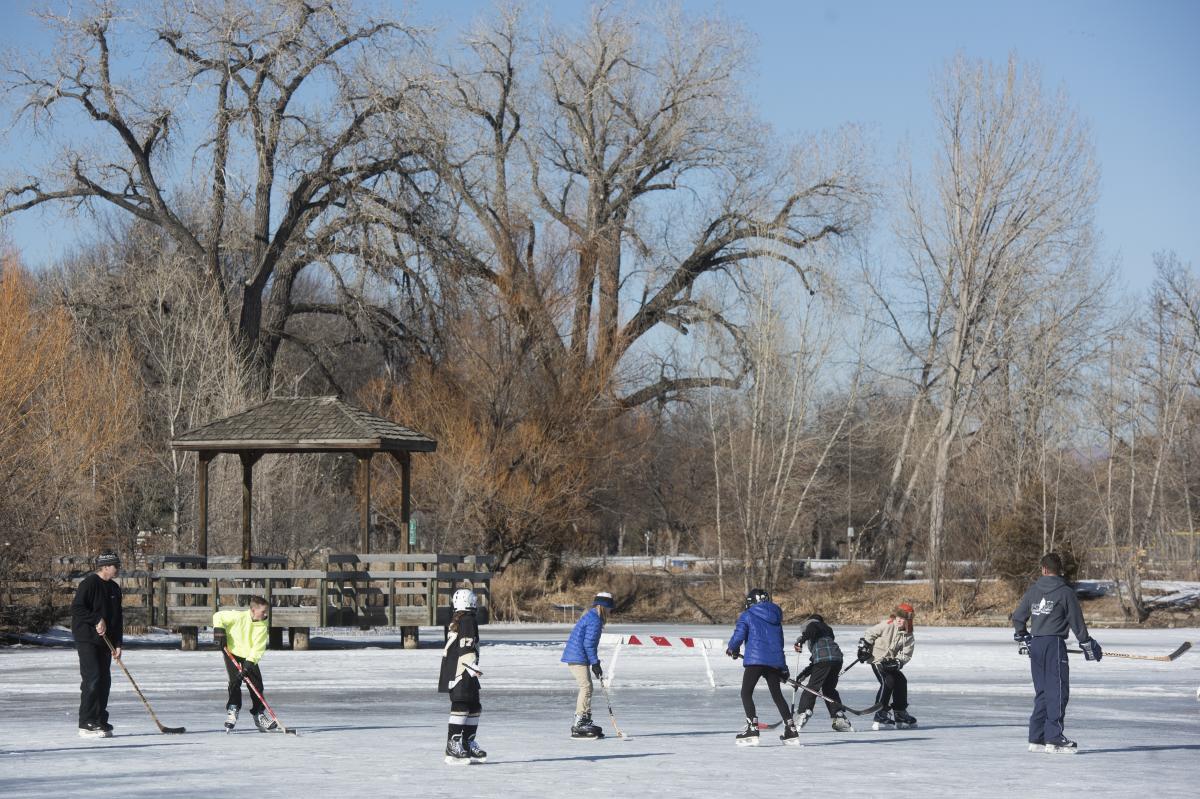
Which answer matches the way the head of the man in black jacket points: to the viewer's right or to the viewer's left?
to the viewer's right

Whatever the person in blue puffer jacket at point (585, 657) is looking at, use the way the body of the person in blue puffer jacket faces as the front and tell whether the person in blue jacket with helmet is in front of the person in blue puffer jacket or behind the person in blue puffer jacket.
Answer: in front

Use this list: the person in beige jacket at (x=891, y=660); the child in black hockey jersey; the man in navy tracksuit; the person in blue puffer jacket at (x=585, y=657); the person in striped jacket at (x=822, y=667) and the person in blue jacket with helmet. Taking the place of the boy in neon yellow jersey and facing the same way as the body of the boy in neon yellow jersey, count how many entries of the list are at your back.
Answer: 0

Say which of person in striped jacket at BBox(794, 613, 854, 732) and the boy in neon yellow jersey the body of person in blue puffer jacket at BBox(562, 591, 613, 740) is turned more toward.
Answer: the person in striped jacket

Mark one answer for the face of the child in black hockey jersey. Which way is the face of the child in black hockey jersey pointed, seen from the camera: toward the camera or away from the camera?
away from the camera

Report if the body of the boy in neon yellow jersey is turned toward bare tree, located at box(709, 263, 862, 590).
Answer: no

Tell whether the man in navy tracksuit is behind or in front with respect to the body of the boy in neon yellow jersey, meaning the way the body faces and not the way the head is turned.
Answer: in front

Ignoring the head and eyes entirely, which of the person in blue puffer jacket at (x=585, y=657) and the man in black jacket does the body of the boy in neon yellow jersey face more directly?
the person in blue puffer jacket

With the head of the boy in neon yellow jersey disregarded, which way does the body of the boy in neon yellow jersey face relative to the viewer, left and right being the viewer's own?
facing the viewer and to the right of the viewer

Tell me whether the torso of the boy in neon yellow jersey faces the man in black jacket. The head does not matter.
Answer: no

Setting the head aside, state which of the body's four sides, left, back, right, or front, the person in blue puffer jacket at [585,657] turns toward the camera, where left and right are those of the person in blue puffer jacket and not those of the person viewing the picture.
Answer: right

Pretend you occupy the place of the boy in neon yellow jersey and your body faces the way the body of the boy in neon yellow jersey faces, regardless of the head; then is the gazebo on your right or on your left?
on your left

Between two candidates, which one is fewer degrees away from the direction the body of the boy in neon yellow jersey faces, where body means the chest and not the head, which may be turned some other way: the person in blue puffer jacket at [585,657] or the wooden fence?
the person in blue puffer jacket
